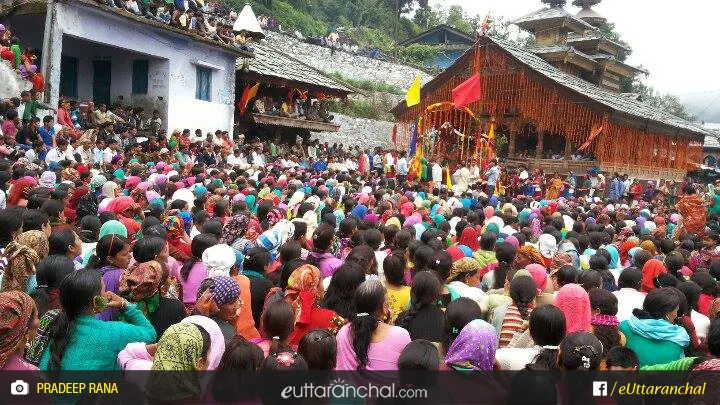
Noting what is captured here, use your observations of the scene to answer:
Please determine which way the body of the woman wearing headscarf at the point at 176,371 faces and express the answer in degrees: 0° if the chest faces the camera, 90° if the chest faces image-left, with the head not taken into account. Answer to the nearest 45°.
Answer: approximately 225°

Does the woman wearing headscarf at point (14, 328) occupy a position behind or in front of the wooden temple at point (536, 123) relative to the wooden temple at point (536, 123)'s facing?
in front

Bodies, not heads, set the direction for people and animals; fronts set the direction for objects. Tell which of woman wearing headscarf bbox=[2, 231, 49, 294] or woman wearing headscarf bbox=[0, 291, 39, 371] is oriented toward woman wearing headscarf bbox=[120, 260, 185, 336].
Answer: woman wearing headscarf bbox=[0, 291, 39, 371]

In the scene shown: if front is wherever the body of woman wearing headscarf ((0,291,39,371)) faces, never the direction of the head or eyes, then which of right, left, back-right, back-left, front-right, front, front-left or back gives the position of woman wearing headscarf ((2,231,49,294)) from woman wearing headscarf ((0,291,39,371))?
front-left

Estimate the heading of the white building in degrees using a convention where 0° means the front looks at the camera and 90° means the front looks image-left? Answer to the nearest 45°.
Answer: approximately 315°

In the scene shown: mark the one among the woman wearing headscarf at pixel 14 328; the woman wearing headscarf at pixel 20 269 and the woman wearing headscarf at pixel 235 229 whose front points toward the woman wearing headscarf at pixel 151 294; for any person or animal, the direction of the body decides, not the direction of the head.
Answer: the woman wearing headscarf at pixel 14 328

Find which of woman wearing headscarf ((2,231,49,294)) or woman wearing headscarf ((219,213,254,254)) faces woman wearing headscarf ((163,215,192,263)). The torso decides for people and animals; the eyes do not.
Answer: woman wearing headscarf ((2,231,49,294))

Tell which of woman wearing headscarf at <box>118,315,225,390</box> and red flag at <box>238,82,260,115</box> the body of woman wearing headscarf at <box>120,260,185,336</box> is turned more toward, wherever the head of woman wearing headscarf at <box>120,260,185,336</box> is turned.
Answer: the red flag

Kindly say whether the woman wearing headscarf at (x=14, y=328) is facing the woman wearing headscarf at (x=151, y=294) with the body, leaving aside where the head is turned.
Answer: yes

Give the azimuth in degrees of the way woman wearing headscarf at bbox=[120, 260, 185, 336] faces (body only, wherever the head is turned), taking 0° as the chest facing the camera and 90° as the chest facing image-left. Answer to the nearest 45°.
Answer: approximately 225°

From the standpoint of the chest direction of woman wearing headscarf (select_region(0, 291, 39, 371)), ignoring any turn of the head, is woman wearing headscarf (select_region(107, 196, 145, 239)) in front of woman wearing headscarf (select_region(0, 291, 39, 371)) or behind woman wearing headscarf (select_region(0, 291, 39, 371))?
in front

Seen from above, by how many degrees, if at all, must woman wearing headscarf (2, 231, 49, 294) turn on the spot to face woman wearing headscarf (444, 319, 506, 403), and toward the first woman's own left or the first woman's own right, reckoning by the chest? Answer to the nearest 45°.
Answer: approximately 90° to the first woman's own right

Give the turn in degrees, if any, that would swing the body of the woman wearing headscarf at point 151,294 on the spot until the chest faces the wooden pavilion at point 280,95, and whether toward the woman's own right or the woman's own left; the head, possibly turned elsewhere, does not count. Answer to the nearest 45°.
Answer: approximately 45° to the woman's own left

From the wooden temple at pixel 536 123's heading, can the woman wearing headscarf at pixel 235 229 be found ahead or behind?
ahead

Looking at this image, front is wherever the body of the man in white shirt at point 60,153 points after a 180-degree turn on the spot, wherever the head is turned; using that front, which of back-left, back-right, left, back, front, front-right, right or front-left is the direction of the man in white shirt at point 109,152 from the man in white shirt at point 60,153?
right

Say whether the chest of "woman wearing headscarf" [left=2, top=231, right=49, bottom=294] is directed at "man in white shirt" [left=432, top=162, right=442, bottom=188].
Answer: yes
